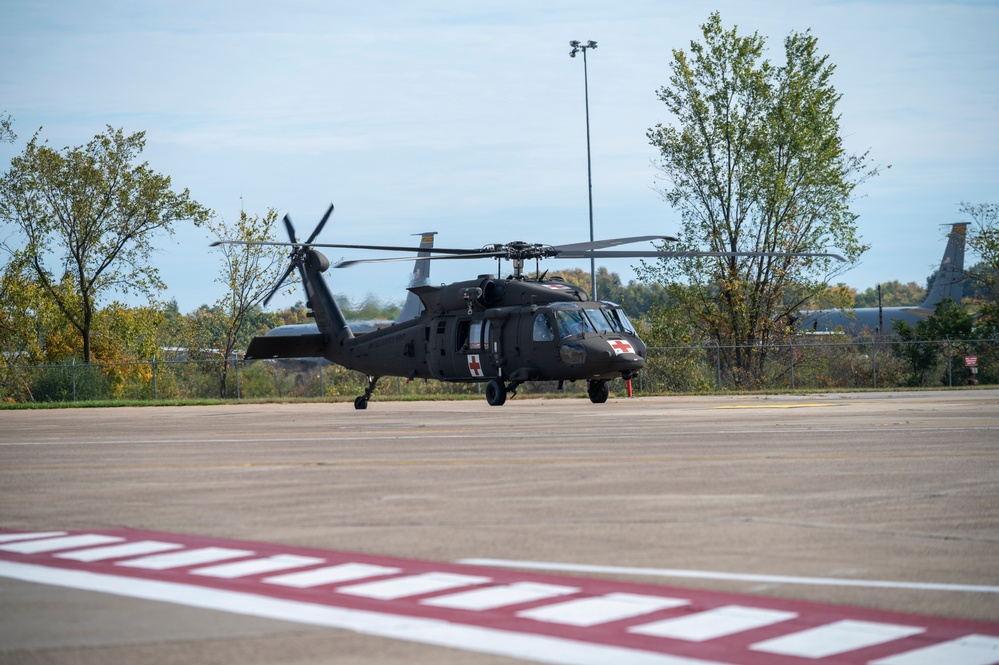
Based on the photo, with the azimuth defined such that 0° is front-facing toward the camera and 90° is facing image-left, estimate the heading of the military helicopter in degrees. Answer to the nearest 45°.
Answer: approximately 315°
